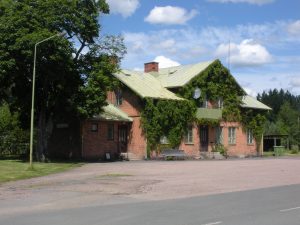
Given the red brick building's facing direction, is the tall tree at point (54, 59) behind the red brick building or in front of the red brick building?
in front

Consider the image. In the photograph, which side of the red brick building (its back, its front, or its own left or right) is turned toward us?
front

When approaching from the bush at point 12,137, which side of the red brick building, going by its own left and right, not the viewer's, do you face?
right

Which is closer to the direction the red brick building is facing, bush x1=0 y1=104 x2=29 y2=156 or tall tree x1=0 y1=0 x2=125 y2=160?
the tall tree

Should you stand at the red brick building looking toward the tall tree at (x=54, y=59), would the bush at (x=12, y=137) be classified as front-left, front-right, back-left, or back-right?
front-right
